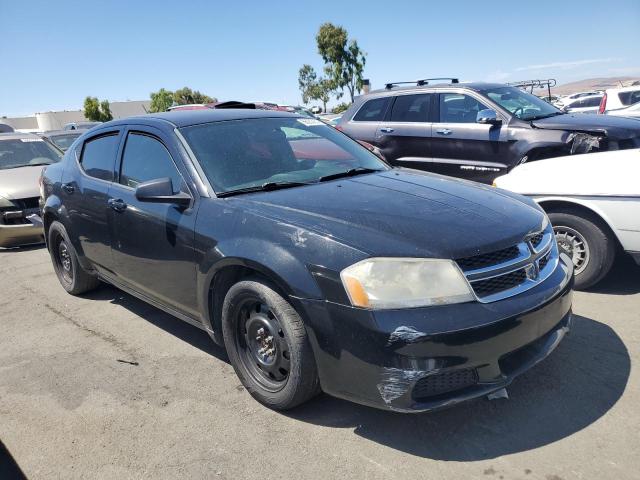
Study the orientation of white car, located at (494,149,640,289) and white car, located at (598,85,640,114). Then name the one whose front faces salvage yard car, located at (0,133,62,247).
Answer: white car, located at (494,149,640,289)

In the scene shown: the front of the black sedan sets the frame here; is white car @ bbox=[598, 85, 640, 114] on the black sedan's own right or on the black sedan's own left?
on the black sedan's own left

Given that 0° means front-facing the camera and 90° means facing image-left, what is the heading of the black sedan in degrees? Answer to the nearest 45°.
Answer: approximately 315°

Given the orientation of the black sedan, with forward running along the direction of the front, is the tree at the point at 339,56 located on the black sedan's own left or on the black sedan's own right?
on the black sedan's own left

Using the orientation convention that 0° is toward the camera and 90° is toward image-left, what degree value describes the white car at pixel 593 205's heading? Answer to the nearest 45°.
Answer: approximately 90°

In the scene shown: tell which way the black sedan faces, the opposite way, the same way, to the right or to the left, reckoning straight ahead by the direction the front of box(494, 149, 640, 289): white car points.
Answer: the opposite way

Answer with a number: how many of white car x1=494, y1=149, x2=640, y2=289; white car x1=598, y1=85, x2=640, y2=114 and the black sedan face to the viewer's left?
1

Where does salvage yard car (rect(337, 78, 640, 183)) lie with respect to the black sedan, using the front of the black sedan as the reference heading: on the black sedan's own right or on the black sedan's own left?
on the black sedan's own left

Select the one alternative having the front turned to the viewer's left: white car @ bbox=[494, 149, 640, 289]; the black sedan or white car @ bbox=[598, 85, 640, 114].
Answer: white car @ bbox=[494, 149, 640, 289]

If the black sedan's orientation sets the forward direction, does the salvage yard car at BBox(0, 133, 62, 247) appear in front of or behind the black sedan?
behind

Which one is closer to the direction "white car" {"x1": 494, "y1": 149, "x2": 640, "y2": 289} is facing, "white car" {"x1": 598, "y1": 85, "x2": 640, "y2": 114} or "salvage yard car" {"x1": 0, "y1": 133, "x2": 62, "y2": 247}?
the salvage yard car
